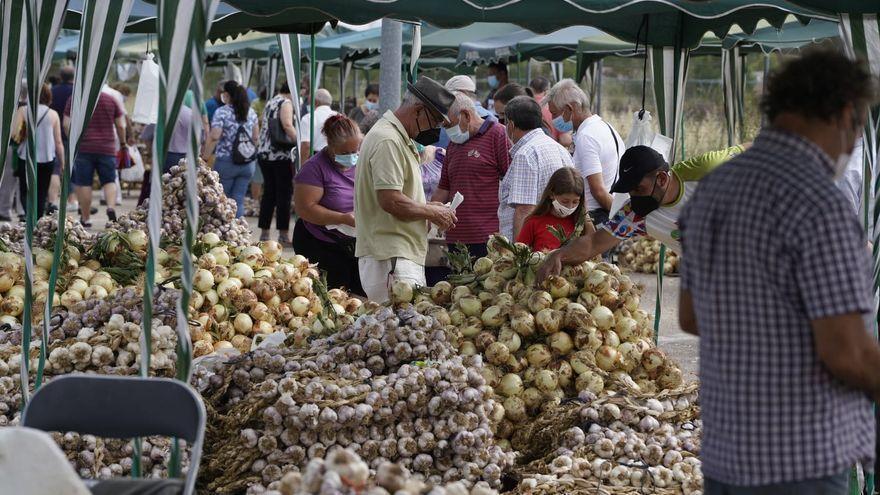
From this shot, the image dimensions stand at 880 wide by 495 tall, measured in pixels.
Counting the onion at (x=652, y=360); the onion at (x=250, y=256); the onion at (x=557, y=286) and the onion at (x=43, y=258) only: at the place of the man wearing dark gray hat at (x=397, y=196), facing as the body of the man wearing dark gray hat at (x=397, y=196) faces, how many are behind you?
2

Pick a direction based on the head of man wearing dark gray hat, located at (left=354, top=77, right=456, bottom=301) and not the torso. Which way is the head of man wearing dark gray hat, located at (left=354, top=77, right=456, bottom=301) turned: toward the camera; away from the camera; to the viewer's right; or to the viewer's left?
to the viewer's right

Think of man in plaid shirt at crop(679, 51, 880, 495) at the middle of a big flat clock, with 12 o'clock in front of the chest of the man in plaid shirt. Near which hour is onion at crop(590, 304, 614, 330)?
The onion is roughly at 10 o'clock from the man in plaid shirt.

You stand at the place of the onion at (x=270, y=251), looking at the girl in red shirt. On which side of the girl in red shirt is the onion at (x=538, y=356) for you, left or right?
right

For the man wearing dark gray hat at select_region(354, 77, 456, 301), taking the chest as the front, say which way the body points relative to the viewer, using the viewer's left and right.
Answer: facing to the right of the viewer

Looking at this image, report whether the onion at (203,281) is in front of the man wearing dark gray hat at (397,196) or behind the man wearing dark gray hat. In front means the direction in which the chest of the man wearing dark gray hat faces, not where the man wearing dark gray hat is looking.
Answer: behind

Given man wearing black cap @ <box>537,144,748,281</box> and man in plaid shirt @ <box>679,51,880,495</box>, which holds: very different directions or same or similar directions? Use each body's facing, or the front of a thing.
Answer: very different directions

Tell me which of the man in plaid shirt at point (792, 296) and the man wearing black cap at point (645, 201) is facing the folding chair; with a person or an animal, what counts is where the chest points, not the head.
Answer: the man wearing black cap

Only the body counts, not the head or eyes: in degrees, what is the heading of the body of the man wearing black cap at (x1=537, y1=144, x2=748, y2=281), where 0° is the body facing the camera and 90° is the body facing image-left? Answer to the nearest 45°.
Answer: approximately 45°

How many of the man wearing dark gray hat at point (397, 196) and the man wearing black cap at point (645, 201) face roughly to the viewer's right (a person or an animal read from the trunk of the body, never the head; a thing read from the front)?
1
